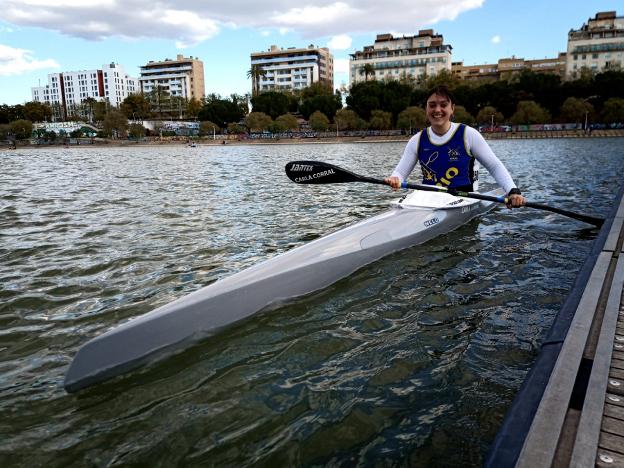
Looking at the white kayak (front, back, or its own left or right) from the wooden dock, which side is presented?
left

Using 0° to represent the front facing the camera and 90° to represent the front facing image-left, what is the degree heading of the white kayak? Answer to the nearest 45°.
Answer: approximately 45°
